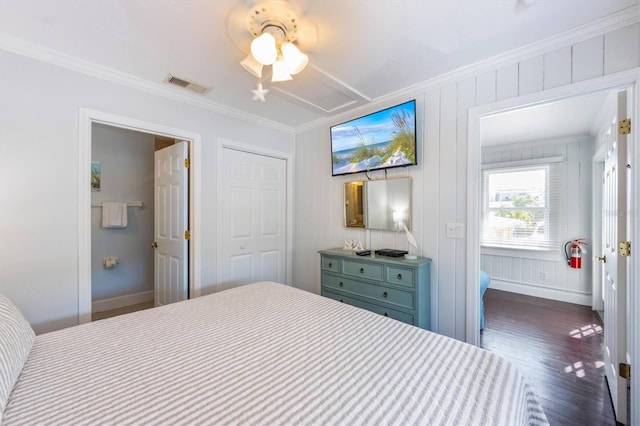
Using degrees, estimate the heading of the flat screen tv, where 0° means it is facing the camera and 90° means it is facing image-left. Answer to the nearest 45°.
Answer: approximately 45°

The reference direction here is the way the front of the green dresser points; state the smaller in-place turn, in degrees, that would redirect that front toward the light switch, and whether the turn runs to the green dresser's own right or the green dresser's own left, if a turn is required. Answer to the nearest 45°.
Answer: approximately 135° to the green dresser's own left

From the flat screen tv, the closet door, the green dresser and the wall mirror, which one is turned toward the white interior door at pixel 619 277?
the closet door

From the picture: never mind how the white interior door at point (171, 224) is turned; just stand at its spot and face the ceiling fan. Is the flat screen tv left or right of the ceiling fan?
left

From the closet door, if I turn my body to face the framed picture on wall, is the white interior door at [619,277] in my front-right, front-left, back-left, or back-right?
back-left

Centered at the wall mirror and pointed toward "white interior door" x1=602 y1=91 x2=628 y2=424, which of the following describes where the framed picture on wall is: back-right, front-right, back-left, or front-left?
back-right

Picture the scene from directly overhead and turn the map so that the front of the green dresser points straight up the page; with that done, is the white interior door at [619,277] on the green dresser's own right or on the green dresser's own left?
on the green dresser's own left

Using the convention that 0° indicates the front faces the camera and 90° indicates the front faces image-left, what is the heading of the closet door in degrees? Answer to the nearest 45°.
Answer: approximately 315°

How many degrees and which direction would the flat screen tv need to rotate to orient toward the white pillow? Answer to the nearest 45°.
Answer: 0° — it already faces it
